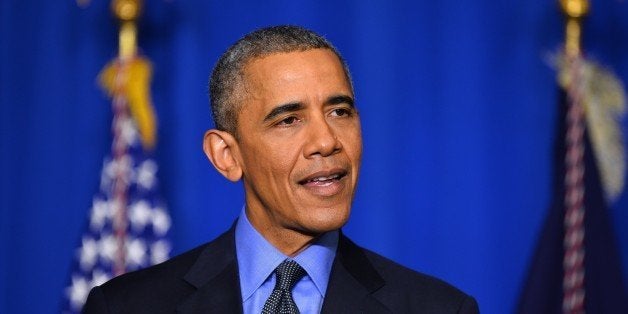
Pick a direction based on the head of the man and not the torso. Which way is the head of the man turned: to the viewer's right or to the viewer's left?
to the viewer's right

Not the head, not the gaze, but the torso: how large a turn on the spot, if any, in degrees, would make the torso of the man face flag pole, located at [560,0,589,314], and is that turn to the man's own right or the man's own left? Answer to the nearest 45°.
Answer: approximately 135° to the man's own left

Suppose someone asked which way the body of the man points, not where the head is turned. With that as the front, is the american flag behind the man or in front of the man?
behind

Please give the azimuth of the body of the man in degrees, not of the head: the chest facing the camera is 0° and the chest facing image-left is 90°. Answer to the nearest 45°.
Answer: approximately 0°
